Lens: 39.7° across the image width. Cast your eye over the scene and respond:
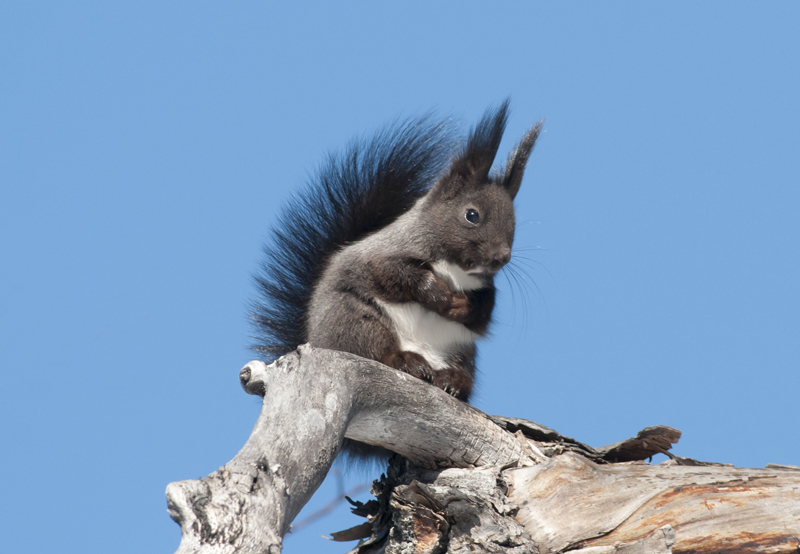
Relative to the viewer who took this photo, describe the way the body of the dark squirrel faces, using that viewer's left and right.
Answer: facing the viewer and to the right of the viewer
